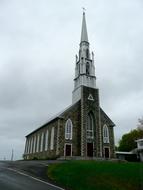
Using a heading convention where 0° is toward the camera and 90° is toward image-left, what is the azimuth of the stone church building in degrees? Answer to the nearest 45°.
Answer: approximately 315°
